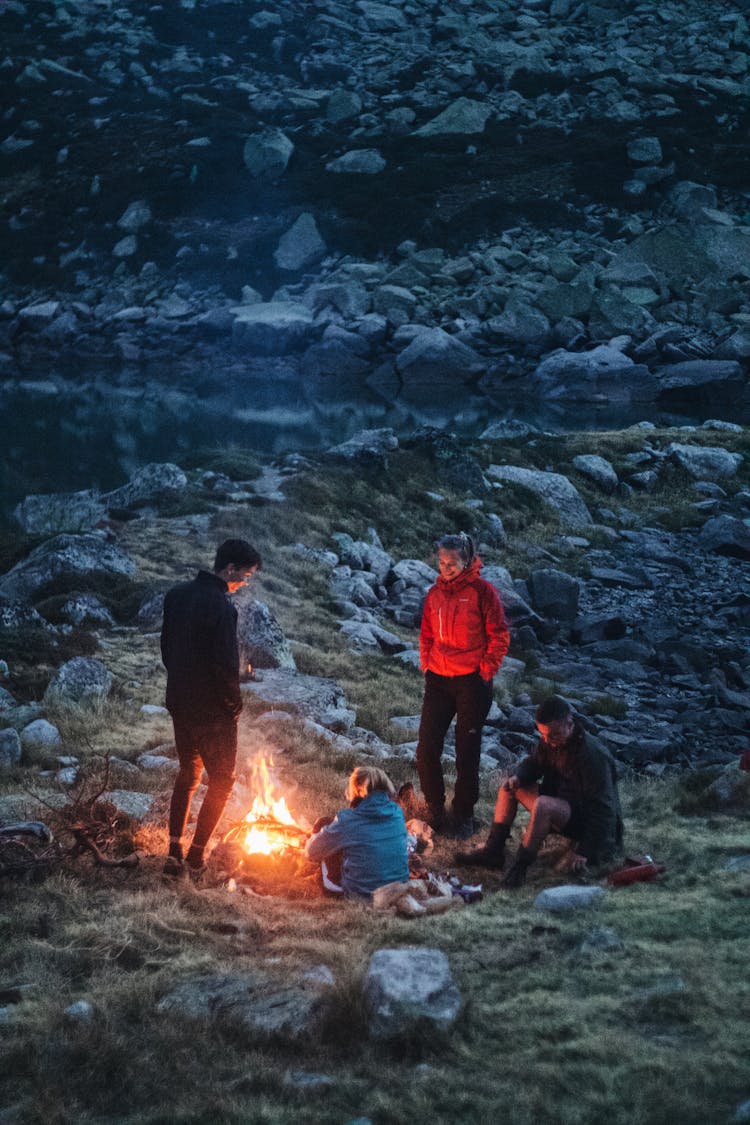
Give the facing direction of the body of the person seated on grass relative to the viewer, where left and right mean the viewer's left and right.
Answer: facing away from the viewer and to the left of the viewer

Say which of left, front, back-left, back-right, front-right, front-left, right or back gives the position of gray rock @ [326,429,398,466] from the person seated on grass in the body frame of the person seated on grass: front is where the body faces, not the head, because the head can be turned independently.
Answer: front-right

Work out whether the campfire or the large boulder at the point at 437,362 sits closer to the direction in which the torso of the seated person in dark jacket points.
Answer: the campfire

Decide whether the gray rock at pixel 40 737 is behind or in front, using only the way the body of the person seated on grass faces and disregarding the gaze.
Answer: in front

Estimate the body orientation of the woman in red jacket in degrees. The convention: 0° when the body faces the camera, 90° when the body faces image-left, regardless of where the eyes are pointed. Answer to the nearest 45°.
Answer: approximately 45°

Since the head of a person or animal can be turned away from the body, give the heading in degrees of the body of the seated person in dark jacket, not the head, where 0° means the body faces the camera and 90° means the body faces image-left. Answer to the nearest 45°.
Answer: approximately 45°

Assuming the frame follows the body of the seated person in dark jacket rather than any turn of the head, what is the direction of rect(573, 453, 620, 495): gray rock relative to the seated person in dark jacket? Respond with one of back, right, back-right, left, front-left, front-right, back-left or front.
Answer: back-right

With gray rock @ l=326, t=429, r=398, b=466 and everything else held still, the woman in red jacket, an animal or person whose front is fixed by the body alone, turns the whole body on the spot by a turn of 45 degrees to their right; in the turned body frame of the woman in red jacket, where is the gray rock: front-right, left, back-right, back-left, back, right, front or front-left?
right

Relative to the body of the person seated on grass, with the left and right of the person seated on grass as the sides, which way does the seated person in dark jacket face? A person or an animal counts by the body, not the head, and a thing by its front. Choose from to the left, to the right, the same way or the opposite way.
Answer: to the left
